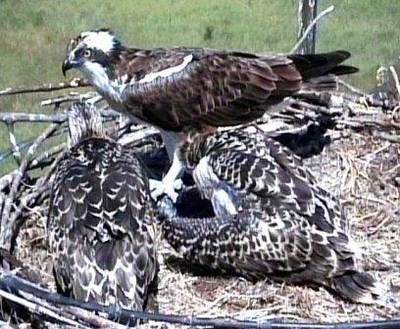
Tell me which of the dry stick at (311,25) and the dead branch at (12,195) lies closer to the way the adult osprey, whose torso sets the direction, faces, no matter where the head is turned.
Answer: the dead branch

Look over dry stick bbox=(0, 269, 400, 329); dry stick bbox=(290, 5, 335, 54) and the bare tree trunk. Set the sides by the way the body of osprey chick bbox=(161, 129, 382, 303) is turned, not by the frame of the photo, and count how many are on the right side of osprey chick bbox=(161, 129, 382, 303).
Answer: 2

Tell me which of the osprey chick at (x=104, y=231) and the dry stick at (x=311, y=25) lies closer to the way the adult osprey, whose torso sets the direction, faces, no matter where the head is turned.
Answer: the osprey chick

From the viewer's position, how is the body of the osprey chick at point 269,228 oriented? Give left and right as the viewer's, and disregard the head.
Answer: facing to the left of the viewer

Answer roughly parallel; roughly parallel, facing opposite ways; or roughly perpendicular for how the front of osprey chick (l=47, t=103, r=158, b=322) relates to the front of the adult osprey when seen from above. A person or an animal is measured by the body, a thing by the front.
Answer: roughly perpendicular

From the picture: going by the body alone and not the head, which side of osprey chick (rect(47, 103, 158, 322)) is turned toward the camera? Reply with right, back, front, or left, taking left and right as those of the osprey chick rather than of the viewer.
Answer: back

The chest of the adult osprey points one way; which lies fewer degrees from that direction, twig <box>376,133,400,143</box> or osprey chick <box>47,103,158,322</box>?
the osprey chick

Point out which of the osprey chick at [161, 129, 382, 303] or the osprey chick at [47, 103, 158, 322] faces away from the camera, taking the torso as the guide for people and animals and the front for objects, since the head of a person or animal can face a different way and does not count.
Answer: the osprey chick at [47, 103, 158, 322]

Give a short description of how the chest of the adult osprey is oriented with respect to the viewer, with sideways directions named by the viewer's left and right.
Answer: facing to the left of the viewer
